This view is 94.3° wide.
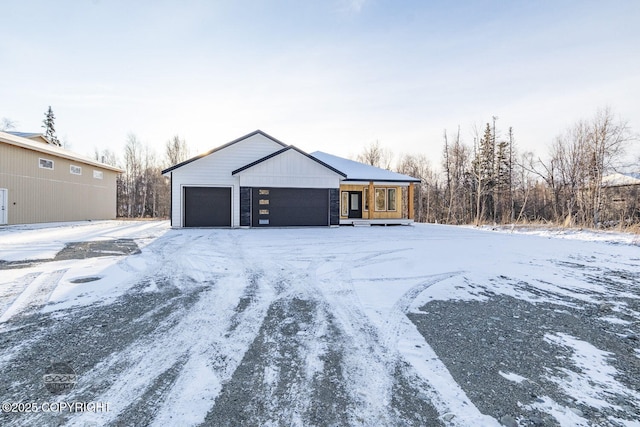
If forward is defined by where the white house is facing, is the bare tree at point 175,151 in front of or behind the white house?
behind

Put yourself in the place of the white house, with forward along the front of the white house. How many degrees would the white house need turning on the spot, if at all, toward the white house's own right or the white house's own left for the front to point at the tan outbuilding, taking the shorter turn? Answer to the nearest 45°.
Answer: approximately 90° to the white house's own right

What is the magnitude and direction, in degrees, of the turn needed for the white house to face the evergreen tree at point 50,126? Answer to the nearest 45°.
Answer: approximately 135° to its right

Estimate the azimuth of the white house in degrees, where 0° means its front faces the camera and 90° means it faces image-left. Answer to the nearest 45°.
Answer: approximately 0°

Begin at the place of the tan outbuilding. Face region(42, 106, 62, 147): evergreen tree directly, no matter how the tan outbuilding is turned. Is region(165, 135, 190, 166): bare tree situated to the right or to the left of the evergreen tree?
right

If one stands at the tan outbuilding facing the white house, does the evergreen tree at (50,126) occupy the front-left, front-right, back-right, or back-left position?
back-left

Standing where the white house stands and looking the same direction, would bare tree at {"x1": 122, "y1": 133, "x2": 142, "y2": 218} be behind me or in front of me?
behind
